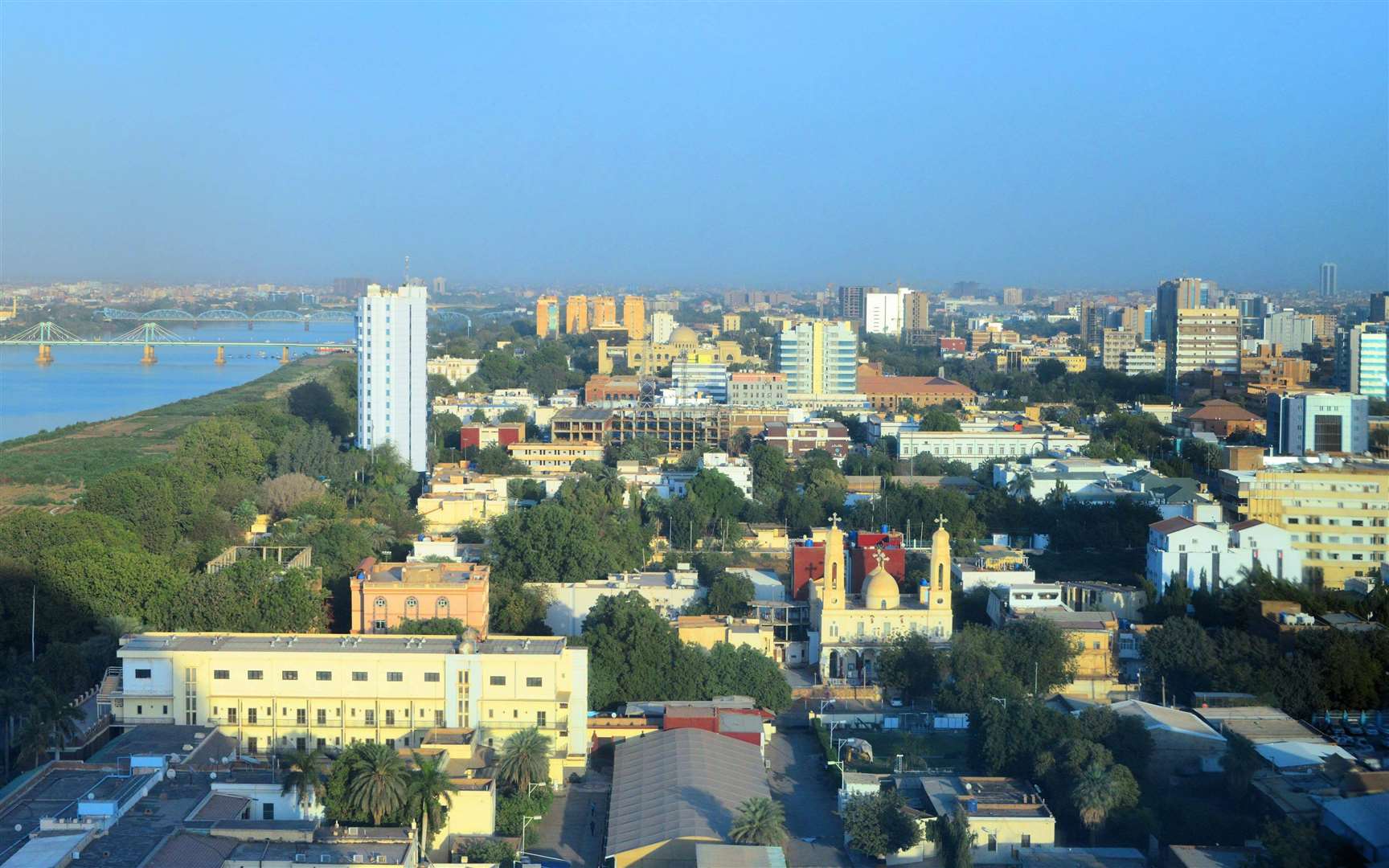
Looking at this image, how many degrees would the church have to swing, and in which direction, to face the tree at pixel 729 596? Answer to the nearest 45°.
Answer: approximately 135° to its right

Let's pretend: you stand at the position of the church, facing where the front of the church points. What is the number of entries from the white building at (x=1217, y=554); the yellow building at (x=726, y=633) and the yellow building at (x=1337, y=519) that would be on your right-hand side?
1

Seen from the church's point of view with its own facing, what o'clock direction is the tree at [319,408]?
The tree is roughly at 5 o'clock from the church.

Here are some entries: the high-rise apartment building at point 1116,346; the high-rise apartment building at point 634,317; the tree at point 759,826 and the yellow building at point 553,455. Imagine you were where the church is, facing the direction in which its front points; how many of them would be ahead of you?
1

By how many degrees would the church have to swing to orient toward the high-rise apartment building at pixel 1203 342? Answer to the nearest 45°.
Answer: approximately 180°

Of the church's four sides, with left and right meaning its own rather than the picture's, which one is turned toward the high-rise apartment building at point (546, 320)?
back

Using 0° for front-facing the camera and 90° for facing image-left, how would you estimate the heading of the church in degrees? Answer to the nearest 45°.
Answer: approximately 0°

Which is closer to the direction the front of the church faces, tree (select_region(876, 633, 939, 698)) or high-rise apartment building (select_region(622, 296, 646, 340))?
the tree

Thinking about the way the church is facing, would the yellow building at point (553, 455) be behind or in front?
behind

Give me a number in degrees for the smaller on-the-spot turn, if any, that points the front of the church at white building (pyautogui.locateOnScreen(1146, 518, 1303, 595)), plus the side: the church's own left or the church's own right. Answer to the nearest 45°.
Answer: approximately 135° to the church's own left

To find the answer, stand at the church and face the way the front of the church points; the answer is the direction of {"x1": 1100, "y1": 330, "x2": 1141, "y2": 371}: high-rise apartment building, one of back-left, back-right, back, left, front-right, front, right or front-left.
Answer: back

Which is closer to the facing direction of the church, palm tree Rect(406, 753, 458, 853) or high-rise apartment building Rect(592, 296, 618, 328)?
the palm tree

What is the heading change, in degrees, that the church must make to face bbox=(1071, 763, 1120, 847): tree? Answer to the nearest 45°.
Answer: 0° — it already faces it

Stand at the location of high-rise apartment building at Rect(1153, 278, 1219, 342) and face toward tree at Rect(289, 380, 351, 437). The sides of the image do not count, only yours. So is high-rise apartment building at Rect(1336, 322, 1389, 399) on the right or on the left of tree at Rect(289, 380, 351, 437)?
left

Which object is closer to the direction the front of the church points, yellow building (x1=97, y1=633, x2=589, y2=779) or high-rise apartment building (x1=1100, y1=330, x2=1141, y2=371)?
the yellow building

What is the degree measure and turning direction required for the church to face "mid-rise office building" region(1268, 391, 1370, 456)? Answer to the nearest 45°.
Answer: approximately 135° to its left

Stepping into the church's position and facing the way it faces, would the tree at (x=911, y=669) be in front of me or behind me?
in front

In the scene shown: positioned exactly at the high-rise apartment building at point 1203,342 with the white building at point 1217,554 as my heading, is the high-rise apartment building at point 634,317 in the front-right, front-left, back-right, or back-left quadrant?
back-right
